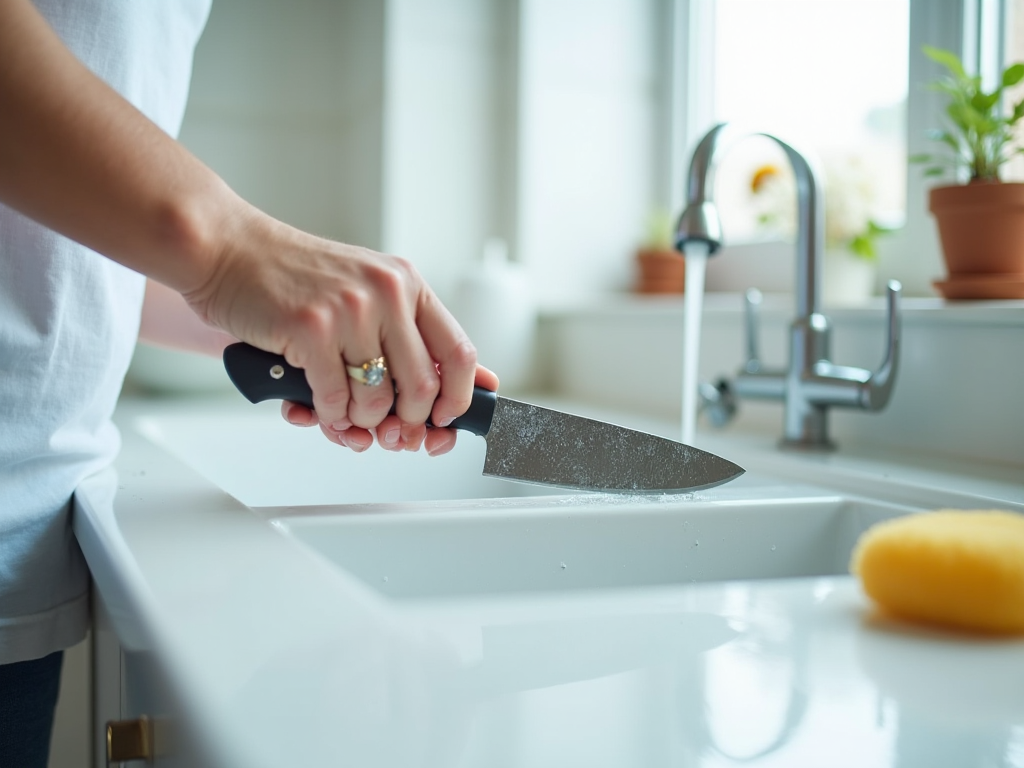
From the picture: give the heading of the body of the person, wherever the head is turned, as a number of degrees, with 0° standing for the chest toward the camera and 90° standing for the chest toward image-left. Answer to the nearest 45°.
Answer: approximately 270°

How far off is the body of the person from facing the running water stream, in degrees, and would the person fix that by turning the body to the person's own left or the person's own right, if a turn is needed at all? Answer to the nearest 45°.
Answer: approximately 45° to the person's own left

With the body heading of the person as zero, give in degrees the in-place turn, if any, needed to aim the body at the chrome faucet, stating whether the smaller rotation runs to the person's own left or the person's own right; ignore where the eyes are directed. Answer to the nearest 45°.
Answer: approximately 45° to the person's own left
